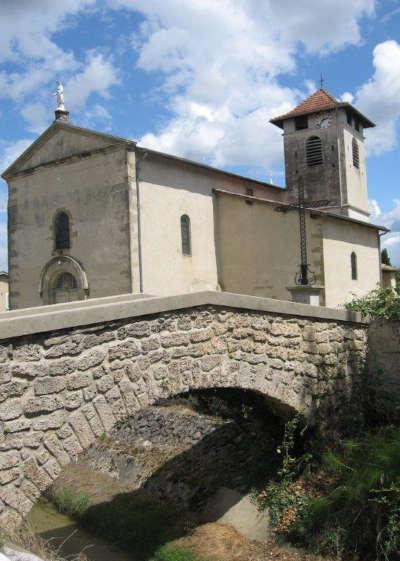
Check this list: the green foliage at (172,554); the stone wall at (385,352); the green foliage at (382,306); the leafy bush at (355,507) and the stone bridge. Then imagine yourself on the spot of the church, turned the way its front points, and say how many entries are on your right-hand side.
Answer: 0

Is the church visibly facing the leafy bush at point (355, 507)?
no

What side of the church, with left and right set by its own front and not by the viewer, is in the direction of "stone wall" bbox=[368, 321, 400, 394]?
left

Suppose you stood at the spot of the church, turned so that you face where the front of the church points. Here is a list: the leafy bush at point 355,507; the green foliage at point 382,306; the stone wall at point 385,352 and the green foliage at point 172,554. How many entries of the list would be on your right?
0

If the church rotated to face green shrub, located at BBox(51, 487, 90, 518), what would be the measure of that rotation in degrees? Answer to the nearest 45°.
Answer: approximately 45° to its left

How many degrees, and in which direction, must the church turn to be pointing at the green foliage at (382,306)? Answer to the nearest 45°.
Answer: approximately 90° to its left

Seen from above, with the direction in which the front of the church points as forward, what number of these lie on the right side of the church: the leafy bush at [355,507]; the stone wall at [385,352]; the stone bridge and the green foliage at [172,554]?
0

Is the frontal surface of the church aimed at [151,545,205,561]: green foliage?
no

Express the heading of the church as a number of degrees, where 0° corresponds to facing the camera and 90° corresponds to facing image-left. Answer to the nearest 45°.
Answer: approximately 45°
